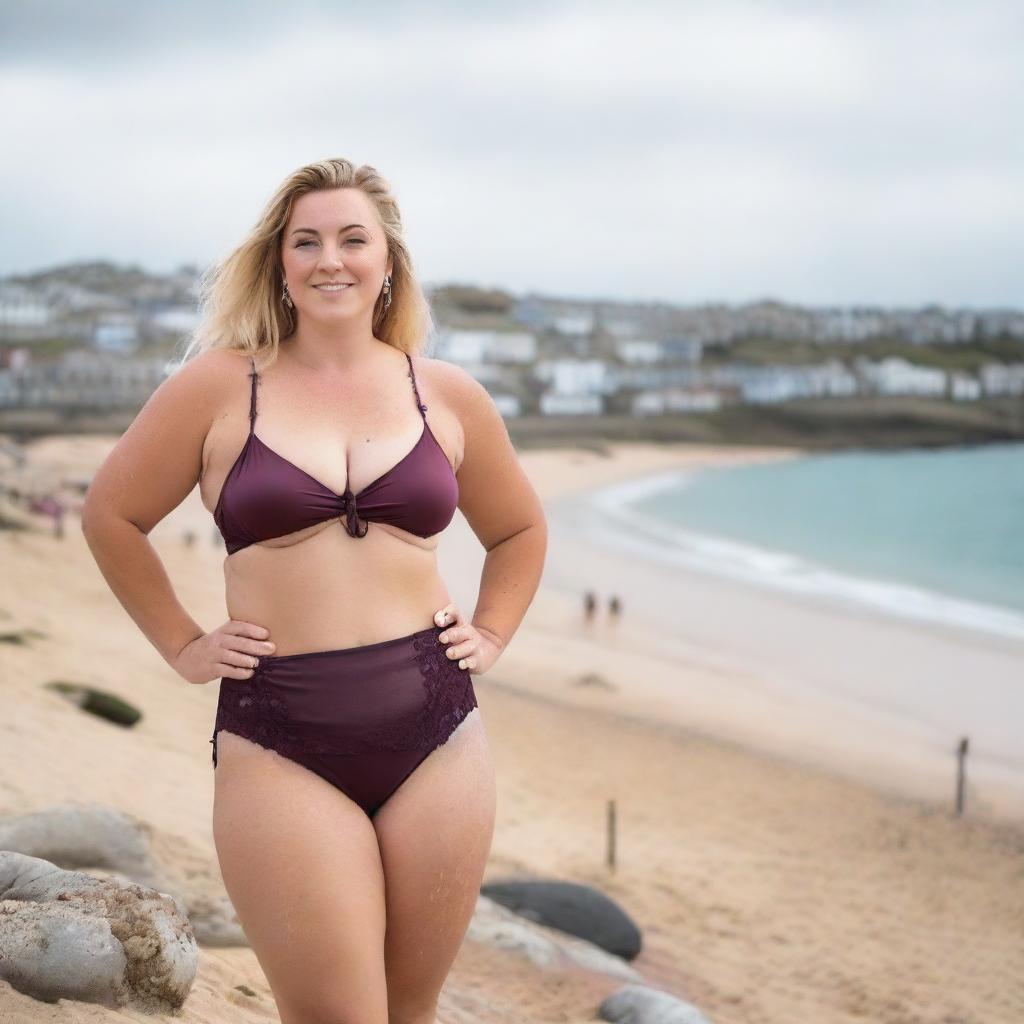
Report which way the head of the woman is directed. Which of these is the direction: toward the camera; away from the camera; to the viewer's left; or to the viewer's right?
toward the camera

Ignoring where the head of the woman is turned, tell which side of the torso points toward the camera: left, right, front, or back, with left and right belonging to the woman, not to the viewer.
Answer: front

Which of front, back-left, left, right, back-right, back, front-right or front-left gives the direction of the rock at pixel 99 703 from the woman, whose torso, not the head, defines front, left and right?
back

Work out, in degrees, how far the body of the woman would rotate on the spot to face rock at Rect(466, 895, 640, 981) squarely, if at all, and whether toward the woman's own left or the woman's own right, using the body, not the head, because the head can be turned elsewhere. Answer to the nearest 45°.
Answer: approximately 180°

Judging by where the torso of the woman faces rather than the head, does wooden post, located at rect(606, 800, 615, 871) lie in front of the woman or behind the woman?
behind

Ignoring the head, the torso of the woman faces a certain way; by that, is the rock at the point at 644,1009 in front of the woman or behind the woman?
behind

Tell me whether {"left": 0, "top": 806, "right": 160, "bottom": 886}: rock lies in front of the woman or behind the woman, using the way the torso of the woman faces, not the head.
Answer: behind
